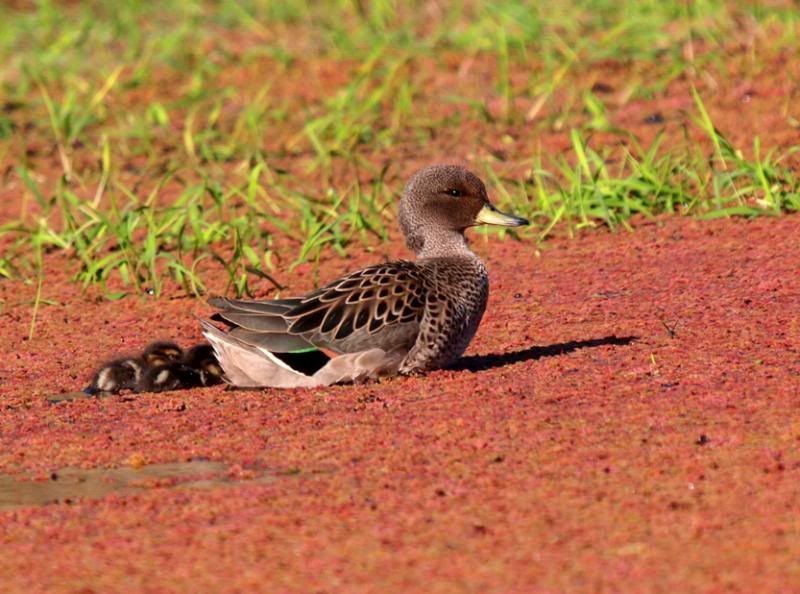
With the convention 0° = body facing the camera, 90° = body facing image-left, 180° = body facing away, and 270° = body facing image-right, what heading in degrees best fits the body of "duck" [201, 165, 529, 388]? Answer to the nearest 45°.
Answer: approximately 270°

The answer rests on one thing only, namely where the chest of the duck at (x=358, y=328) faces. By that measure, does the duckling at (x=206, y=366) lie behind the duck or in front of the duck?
behind

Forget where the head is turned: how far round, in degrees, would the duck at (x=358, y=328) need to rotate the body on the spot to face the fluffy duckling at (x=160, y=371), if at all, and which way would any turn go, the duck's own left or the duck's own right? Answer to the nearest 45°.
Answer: approximately 180°

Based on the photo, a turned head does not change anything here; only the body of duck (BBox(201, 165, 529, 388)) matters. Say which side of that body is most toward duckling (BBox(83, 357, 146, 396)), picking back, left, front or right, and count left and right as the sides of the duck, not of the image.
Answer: back

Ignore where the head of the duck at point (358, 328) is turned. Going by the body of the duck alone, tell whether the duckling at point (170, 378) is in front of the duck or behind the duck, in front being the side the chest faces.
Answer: behind
